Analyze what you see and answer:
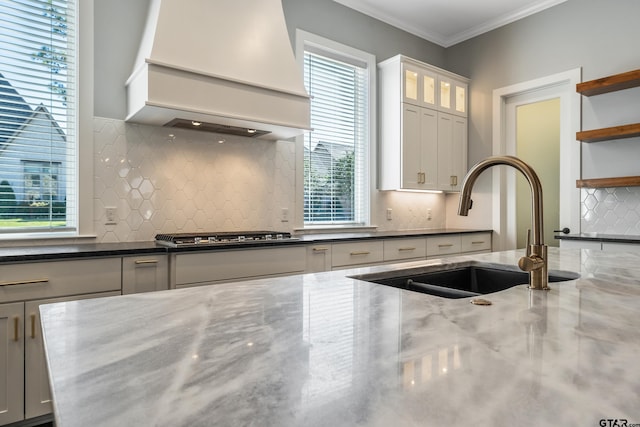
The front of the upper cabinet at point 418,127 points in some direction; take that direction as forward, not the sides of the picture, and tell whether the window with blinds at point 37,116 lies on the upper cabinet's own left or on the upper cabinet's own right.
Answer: on the upper cabinet's own right

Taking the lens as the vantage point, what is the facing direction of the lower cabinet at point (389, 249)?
facing the viewer and to the right of the viewer

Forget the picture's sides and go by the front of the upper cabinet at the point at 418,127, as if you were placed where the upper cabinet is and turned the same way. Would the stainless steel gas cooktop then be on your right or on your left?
on your right

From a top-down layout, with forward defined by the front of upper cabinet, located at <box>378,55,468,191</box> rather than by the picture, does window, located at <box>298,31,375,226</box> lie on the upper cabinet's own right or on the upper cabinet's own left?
on the upper cabinet's own right

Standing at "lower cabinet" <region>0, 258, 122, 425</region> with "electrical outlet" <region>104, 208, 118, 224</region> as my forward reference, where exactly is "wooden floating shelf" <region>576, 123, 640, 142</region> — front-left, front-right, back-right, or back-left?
front-right

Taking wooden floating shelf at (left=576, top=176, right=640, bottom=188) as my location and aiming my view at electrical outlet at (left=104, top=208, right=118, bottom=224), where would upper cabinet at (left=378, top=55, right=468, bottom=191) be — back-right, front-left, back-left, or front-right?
front-right

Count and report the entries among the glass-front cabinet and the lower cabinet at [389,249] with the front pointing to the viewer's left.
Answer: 0

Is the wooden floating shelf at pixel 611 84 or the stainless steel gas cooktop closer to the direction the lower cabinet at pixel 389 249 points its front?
the wooden floating shelf

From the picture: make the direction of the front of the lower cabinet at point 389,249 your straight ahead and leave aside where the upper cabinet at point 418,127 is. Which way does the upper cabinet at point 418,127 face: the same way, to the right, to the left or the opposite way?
the same way

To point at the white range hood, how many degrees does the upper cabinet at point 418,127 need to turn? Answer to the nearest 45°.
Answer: approximately 90° to its right

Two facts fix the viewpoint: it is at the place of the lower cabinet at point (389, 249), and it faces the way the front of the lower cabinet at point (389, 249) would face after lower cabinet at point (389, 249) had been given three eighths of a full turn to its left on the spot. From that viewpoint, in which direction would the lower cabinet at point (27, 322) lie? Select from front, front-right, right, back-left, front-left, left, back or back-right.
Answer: back-left

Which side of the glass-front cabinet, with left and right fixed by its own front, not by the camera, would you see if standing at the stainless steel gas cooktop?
right

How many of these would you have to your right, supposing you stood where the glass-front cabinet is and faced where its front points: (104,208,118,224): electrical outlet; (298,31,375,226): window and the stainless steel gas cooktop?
3

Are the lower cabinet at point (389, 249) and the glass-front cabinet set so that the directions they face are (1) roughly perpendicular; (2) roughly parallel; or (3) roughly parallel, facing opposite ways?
roughly parallel
